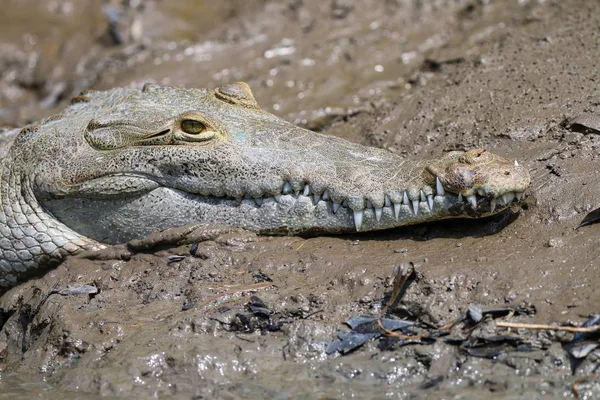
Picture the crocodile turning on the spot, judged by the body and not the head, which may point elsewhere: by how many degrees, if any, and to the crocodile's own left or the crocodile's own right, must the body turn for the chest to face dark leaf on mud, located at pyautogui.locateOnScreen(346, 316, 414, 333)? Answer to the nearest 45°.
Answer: approximately 45° to the crocodile's own right

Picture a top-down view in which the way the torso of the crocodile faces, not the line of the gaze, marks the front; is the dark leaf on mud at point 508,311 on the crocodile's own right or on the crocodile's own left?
on the crocodile's own right

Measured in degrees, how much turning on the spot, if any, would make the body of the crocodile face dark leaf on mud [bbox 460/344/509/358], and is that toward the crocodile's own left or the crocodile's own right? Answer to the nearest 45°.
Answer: approximately 45° to the crocodile's own right

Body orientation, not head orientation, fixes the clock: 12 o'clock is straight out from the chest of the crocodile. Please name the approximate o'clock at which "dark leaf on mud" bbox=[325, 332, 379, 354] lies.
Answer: The dark leaf on mud is roughly at 2 o'clock from the crocodile.

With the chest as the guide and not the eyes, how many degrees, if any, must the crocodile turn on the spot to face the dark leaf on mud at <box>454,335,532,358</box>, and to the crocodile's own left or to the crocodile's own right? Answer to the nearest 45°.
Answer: approximately 45° to the crocodile's own right

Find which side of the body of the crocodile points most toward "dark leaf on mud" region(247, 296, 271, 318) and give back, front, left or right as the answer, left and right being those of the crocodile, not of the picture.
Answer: right

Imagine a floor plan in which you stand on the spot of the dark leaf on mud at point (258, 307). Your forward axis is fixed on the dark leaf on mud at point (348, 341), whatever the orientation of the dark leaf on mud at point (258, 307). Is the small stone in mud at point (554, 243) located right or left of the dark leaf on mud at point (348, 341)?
left

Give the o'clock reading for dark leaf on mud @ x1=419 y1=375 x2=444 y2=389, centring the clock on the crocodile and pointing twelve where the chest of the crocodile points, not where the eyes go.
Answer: The dark leaf on mud is roughly at 2 o'clock from the crocodile.

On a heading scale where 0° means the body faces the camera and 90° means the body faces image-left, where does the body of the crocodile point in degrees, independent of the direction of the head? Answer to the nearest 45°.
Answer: approximately 270°

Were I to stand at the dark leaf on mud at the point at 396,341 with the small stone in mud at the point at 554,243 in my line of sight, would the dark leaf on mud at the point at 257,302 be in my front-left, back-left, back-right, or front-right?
back-left
